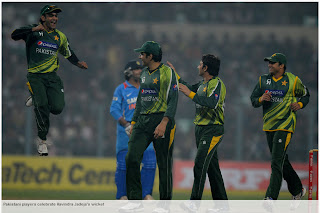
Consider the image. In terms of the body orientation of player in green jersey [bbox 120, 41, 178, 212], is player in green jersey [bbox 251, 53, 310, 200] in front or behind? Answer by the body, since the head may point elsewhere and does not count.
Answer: behind

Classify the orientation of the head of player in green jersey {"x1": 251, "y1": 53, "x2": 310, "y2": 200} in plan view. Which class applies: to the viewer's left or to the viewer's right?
to the viewer's left

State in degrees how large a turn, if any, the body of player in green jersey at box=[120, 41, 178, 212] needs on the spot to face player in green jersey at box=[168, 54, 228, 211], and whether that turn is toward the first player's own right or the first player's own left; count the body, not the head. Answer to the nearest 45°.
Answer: approximately 135° to the first player's own left

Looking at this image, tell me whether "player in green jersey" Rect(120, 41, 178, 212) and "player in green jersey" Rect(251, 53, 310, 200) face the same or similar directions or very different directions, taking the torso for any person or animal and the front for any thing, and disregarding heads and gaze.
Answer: same or similar directions

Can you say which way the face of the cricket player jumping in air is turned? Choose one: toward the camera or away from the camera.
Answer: toward the camera

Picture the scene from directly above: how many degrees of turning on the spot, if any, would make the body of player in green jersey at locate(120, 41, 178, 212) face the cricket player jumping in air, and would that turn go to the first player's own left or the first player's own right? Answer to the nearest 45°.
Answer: approximately 45° to the first player's own right

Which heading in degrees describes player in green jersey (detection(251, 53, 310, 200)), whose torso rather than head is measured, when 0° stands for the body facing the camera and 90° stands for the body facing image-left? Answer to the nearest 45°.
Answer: approximately 45°

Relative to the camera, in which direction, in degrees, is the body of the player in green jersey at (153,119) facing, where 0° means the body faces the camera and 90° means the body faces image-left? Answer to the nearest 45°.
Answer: approximately 45°

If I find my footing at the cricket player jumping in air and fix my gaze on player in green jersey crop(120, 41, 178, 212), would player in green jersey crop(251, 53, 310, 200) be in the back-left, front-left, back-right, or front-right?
front-left

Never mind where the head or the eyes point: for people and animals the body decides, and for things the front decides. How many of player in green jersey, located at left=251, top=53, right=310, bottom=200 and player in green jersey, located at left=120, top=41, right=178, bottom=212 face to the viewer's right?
0
